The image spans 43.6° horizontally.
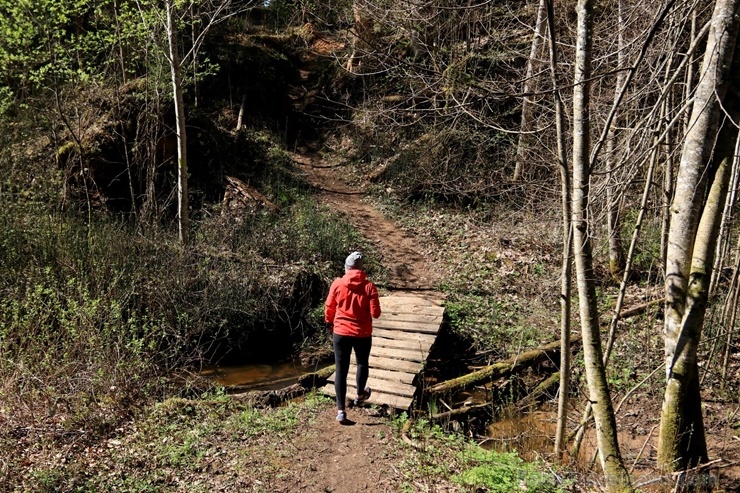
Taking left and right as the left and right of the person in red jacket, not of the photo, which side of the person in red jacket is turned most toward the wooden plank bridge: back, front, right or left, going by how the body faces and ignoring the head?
front

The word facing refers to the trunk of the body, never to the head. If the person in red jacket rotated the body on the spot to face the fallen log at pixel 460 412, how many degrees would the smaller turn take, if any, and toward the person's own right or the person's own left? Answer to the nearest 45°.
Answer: approximately 45° to the person's own right

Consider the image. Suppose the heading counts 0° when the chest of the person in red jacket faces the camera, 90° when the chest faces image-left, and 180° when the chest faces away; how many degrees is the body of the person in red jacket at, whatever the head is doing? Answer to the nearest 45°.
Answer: approximately 180°

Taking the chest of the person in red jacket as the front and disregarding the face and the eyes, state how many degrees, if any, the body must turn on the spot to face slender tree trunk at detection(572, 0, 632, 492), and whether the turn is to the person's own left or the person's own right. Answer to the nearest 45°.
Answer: approximately 135° to the person's own right

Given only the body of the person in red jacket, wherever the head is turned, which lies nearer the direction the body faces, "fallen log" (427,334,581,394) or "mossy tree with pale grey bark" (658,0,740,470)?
the fallen log

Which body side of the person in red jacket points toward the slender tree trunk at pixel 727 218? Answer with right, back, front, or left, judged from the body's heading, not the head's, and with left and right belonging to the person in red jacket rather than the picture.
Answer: right

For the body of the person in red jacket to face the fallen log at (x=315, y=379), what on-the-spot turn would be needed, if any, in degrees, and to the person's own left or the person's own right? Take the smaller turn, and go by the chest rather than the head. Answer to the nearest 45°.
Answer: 0° — they already face it

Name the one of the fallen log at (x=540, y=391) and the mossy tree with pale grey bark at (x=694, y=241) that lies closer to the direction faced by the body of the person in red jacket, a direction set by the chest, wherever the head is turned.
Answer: the fallen log

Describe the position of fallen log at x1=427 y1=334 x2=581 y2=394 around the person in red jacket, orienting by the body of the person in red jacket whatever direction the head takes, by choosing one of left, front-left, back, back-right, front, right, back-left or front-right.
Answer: front-right
